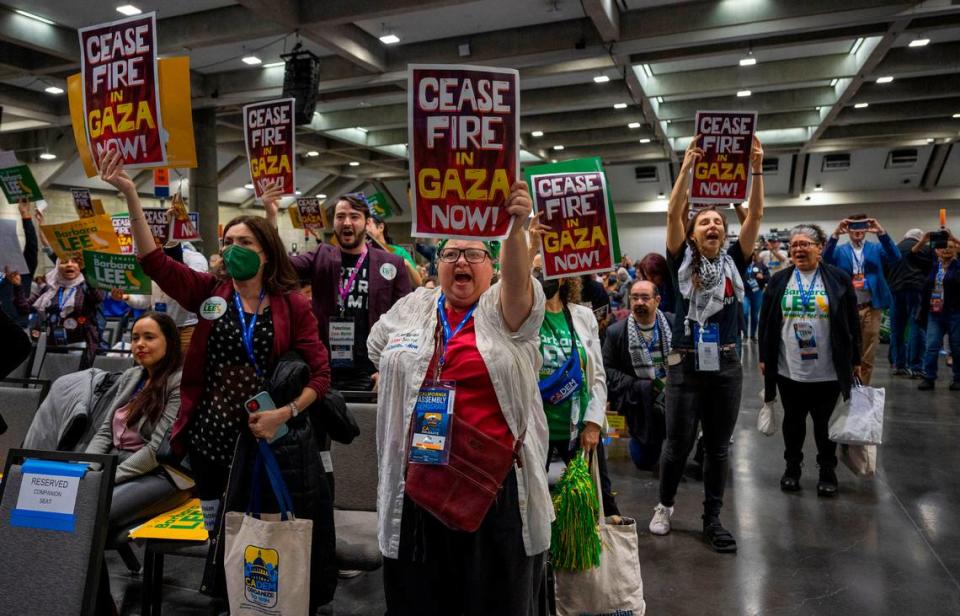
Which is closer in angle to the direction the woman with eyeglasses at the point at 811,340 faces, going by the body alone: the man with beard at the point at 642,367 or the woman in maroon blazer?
the woman in maroon blazer

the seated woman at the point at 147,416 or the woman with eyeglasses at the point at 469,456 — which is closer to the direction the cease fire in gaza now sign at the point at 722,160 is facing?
the woman with eyeglasses

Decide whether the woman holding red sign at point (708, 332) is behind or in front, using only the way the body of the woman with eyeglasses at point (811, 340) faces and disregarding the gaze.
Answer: in front

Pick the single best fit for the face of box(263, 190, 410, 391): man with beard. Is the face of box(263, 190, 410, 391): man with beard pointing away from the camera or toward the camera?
toward the camera

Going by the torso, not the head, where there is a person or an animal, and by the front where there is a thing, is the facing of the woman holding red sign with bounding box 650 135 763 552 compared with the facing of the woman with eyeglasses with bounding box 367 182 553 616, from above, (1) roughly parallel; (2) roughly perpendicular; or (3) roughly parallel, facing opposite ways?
roughly parallel

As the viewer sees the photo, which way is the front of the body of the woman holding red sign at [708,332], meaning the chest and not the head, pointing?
toward the camera

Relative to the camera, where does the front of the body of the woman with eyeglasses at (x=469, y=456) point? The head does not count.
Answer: toward the camera

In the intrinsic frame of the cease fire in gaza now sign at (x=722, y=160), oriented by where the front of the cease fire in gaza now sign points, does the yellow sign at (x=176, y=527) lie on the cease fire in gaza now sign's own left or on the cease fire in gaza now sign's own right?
on the cease fire in gaza now sign's own right

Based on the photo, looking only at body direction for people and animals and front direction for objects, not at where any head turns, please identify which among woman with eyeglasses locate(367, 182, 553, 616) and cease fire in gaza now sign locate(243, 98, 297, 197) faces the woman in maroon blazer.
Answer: the cease fire in gaza now sign

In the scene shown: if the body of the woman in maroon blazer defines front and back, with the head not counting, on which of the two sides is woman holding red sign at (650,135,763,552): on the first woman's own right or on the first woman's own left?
on the first woman's own left

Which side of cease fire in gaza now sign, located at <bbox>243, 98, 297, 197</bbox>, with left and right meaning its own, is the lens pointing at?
front

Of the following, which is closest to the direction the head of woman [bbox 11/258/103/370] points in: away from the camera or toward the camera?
toward the camera
